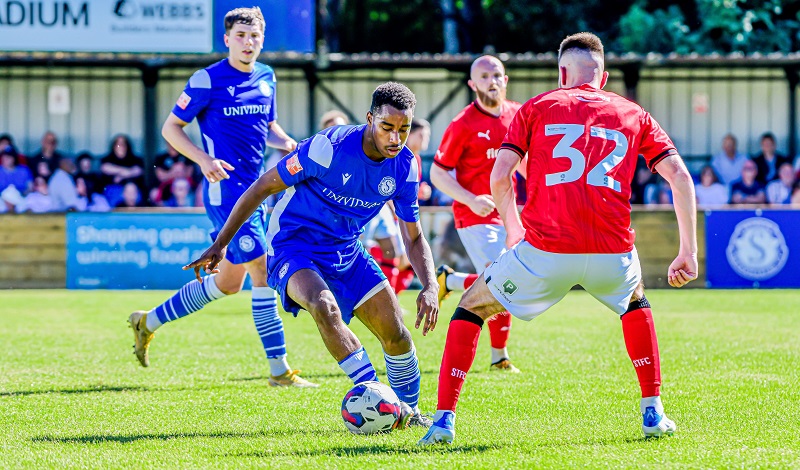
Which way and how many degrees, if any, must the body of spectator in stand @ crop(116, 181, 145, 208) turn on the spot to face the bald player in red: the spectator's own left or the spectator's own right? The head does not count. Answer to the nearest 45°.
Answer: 0° — they already face them

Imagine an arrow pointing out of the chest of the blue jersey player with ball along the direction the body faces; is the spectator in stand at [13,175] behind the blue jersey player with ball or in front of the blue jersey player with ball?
behind

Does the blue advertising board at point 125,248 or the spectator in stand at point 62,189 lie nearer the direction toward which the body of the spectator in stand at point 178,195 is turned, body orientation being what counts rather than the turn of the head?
the blue advertising board

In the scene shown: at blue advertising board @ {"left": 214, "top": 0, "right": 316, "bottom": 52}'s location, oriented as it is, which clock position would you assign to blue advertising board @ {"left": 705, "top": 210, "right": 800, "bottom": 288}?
blue advertising board @ {"left": 705, "top": 210, "right": 800, "bottom": 288} is roughly at 10 o'clock from blue advertising board @ {"left": 214, "top": 0, "right": 316, "bottom": 52}.

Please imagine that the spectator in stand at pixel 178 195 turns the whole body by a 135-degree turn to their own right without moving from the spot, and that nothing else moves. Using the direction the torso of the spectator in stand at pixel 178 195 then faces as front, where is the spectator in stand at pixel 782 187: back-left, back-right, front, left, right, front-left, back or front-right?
back-right

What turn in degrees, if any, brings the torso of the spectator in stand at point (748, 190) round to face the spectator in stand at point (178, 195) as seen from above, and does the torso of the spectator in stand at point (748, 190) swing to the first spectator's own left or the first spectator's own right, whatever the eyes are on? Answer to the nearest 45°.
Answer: approximately 90° to the first spectator's own right

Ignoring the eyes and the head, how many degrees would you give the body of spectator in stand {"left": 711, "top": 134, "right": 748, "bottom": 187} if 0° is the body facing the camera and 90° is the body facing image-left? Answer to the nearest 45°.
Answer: approximately 0°

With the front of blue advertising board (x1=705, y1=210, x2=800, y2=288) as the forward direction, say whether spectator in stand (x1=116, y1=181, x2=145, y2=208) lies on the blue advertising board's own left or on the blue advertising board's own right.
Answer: on the blue advertising board's own right

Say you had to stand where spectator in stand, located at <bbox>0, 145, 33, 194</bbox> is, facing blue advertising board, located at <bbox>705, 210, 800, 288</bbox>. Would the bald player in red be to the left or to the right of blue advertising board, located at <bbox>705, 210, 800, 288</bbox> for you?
right

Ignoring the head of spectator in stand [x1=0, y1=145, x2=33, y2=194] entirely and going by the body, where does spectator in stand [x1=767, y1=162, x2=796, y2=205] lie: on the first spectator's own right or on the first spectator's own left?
on the first spectator's own left
